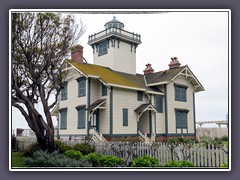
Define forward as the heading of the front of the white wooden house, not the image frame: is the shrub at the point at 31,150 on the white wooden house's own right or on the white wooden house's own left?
on the white wooden house's own right

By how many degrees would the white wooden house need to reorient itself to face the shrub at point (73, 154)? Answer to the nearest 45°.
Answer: approximately 45° to its right

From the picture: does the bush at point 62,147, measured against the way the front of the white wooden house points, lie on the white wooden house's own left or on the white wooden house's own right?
on the white wooden house's own right

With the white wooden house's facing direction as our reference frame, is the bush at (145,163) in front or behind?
in front

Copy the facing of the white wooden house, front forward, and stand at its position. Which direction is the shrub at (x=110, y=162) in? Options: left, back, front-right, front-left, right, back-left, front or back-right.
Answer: front-right

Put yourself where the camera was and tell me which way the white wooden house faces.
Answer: facing the viewer and to the right of the viewer

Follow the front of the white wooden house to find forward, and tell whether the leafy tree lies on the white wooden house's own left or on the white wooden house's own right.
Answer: on the white wooden house's own right
